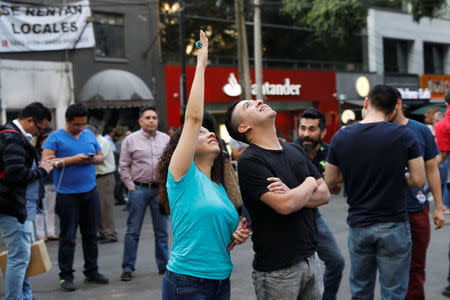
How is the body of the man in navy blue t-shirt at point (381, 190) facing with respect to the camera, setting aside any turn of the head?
away from the camera

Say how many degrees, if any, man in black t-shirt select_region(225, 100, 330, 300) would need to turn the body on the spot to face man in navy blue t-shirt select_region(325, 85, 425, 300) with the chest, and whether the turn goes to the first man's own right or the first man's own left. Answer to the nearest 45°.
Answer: approximately 90° to the first man's own left

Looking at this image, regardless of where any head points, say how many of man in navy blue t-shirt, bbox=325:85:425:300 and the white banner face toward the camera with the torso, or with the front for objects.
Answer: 1

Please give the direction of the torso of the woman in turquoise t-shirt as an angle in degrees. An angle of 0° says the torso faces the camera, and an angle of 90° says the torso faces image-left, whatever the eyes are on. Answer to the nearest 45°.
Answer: approximately 315°

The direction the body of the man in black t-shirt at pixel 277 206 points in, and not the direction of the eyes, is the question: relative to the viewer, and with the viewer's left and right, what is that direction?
facing the viewer and to the right of the viewer

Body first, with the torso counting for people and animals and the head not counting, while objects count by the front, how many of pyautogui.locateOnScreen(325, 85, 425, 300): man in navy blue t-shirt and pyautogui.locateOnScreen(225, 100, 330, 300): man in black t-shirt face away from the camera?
1

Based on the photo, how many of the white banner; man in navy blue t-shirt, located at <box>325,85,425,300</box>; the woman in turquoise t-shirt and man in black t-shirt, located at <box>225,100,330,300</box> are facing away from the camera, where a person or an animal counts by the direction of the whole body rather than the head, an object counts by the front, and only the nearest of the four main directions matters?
1

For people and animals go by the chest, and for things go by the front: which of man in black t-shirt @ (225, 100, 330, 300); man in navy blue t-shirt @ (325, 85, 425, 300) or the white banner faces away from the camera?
man in navy blue t-shirt @ (325, 85, 425, 300)

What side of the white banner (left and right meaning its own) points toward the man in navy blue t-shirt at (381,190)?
front

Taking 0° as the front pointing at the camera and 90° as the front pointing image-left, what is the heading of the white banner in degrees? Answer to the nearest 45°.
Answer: approximately 0°

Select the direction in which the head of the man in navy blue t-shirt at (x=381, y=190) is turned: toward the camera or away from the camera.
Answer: away from the camera
